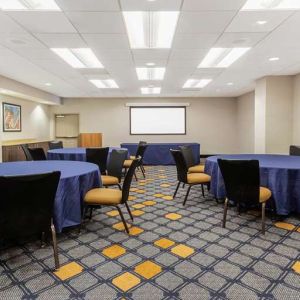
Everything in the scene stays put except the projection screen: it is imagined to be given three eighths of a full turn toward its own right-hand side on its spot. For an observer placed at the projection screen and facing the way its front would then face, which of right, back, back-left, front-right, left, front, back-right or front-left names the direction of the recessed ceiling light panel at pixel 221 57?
back-left

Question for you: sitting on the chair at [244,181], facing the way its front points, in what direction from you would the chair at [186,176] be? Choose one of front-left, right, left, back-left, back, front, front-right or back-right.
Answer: left

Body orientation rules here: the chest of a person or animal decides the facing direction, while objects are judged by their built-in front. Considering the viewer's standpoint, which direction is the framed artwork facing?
facing the viewer and to the right of the viewer

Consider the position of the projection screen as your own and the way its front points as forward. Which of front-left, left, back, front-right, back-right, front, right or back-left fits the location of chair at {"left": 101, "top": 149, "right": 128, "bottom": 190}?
front

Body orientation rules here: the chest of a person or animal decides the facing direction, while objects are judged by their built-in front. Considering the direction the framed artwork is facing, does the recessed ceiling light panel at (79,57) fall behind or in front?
in front

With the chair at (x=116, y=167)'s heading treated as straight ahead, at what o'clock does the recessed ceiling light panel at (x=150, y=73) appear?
The recessed ceiling light panel is roughly at 5 o'clock from the chair.

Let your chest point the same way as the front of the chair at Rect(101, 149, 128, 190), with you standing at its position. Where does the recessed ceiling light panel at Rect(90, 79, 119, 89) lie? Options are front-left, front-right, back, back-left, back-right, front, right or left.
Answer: back-right

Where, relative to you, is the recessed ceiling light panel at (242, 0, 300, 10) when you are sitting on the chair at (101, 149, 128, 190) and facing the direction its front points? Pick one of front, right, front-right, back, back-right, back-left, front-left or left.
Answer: left

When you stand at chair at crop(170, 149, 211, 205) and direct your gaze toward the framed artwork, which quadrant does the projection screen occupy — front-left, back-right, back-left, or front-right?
front-right

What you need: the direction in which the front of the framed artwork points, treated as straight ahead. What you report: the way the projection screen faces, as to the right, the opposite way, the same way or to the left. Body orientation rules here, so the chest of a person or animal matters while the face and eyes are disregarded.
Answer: to the right

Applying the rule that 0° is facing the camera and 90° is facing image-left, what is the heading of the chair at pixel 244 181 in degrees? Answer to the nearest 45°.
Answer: approximately 225°

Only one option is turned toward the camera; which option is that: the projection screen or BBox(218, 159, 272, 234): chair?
the projection screen

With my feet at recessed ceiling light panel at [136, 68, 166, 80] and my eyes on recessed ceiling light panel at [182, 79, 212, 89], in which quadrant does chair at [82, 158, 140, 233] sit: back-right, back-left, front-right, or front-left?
back-right

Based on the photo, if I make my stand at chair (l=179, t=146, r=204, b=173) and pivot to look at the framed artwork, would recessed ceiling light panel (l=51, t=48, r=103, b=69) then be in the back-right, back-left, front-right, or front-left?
front-left

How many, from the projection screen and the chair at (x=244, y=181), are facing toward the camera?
1

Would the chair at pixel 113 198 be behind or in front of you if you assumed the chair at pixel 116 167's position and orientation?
in front

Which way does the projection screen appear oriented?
toward the camera
